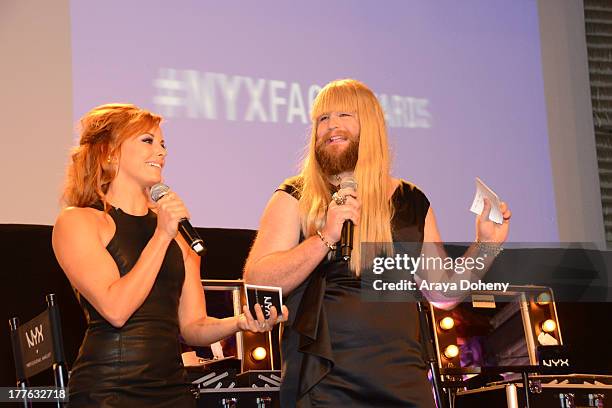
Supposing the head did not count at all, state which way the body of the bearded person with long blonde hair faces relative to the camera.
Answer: toward the camera

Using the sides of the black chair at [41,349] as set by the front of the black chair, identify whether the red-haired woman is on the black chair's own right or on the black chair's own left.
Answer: on the black chair's own right

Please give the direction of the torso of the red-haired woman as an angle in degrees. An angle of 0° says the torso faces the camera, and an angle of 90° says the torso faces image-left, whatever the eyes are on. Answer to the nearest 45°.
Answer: approximately 315°

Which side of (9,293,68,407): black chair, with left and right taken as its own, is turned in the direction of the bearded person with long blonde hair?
right

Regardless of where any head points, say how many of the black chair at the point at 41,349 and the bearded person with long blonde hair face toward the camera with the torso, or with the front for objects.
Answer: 1

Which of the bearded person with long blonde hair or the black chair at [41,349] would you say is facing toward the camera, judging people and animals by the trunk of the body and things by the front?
the bearded person with long blonde hair

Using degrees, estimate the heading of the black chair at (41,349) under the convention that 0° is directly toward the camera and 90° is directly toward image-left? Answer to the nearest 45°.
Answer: approximately 225°

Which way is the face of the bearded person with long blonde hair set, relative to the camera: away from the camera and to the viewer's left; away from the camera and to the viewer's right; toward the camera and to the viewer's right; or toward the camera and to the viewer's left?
toward the camera and to the viewer's left
